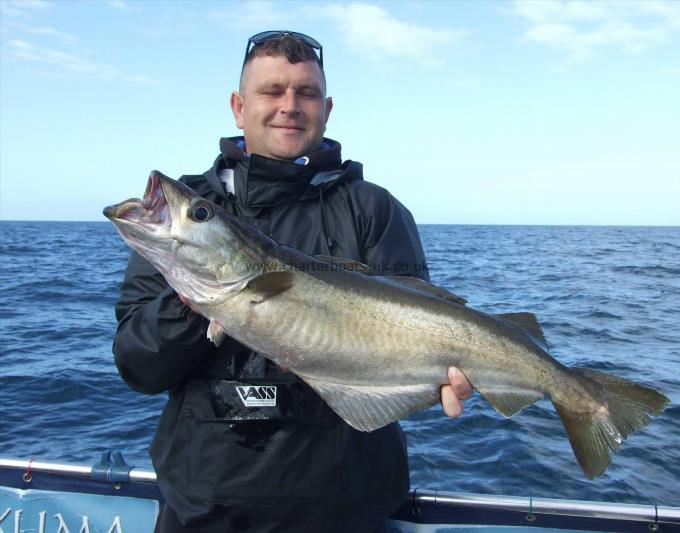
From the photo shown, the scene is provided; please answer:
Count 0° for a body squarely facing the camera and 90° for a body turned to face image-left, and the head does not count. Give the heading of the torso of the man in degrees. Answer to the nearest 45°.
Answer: approximately 0°
